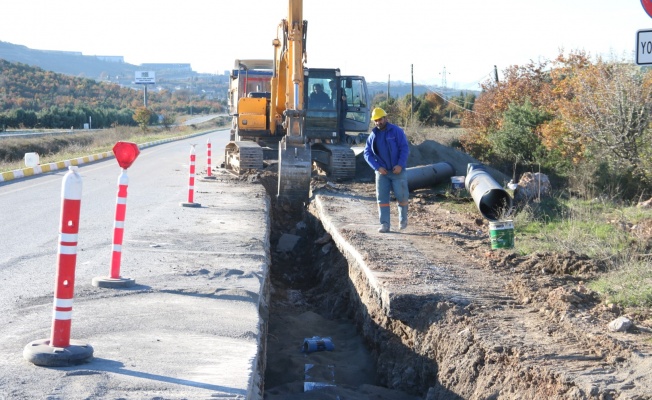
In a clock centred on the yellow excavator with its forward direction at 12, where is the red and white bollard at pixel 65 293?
The red and white bollard is roughly at 12 o'clock from the yellow excavator.

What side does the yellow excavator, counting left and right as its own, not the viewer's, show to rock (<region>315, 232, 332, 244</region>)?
front

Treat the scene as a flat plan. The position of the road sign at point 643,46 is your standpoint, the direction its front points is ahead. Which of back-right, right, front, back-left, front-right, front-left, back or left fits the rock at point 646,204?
back

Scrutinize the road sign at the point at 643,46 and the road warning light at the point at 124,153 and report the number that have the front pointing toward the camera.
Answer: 2

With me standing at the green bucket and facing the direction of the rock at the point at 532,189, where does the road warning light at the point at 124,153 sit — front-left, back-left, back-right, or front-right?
back-left

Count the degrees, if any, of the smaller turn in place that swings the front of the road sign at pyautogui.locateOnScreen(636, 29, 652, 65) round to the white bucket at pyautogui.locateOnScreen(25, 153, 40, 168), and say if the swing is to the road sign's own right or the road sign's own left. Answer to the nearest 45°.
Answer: approximately 135° to the road sign's own right

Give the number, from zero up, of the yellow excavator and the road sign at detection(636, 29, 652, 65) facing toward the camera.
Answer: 2

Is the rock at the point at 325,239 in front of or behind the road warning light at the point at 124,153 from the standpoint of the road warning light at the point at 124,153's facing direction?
behind
